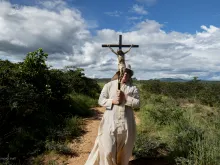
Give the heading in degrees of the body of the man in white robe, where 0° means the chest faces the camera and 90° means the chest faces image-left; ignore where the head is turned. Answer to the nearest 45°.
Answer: approximately 0°
